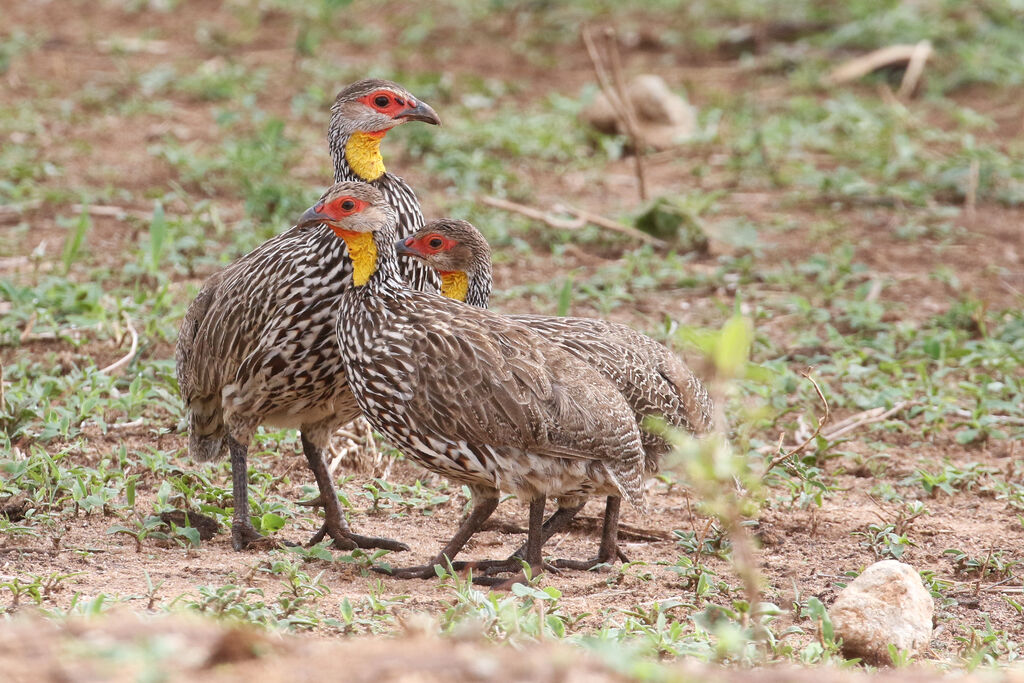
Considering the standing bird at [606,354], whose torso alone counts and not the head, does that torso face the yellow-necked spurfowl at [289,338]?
yes

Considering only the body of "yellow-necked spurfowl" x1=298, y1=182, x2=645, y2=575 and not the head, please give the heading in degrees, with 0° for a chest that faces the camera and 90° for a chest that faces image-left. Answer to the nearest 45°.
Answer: approximately 90°

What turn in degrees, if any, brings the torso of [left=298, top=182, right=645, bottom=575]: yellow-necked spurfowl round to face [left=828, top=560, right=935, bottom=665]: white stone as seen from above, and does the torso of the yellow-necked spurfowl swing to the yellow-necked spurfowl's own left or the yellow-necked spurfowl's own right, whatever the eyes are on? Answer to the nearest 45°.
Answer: approximately 135° to the yellow-necked spurfowl's own left

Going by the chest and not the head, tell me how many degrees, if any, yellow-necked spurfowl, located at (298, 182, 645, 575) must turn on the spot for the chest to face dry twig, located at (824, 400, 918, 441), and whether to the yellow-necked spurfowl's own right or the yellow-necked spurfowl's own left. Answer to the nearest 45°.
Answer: approximately 135° to the yellow-necked spurfowl's own right

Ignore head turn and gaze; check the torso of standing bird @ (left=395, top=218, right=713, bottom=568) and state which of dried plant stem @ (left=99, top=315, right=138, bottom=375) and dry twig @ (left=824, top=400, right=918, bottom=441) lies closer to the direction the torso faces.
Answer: the dried plant stem

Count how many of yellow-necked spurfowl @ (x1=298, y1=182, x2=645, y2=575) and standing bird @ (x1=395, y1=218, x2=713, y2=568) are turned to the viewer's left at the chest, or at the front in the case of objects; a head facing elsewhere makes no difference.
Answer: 2

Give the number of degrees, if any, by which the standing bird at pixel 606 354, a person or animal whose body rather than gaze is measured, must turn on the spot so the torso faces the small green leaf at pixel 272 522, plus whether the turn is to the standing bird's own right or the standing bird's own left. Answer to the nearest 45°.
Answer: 0° — it already faces it

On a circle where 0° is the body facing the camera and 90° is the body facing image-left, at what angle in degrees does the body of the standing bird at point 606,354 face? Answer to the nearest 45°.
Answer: approximately 90°

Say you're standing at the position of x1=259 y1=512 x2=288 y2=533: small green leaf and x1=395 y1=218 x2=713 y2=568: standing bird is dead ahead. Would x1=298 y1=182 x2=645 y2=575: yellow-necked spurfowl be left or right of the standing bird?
right

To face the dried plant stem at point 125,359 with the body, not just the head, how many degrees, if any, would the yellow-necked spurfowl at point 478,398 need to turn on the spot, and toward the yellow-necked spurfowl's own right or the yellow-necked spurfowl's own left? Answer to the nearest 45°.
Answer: approximately 45° to the yellow-necked spurfowl's own right
